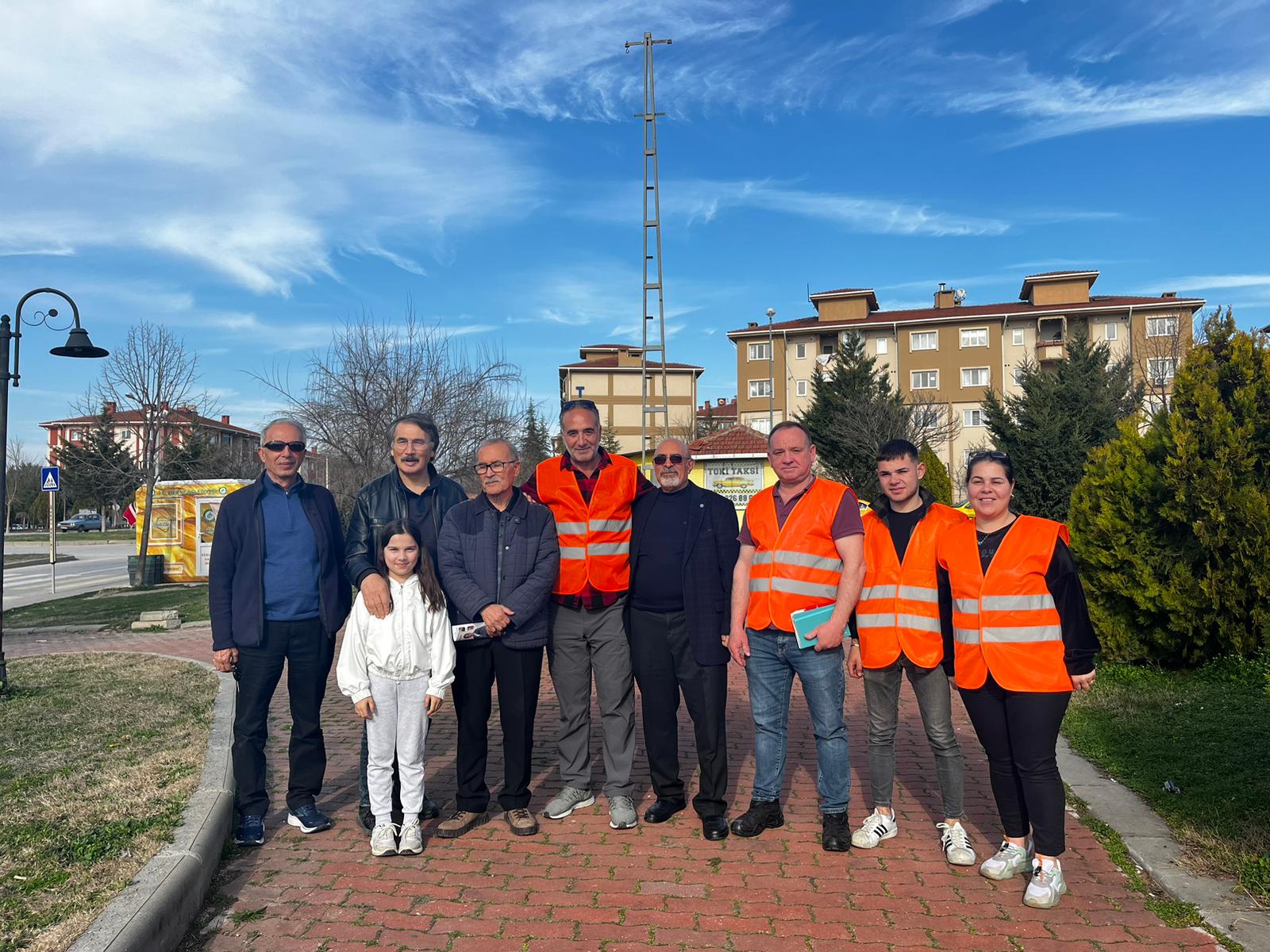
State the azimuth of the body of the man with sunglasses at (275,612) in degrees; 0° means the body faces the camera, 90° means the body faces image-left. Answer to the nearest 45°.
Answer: approximately 0°

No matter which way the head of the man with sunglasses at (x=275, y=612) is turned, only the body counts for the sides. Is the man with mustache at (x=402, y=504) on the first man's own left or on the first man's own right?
on the first man's own left

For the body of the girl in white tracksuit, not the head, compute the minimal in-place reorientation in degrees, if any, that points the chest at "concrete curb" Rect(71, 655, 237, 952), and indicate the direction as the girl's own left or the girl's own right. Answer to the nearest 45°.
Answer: approximately 45° to the girl's own right

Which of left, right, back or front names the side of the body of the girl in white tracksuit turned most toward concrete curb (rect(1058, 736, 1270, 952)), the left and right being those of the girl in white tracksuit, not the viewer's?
left

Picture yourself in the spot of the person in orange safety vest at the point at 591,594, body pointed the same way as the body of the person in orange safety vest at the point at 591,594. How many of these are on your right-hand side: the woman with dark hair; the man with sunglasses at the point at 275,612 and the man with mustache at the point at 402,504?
2

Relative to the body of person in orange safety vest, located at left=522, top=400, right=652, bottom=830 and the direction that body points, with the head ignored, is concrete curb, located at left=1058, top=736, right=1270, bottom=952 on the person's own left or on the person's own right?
on the person's own left

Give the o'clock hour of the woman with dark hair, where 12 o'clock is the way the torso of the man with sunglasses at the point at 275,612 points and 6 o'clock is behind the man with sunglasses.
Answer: The woman with dark hair is roughly at 10 o'clock from the man with sunglasses.

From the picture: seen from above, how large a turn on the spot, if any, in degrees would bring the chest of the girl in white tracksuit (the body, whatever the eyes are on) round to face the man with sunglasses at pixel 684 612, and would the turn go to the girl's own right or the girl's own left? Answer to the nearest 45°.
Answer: approximately 90° to the girl's own left
